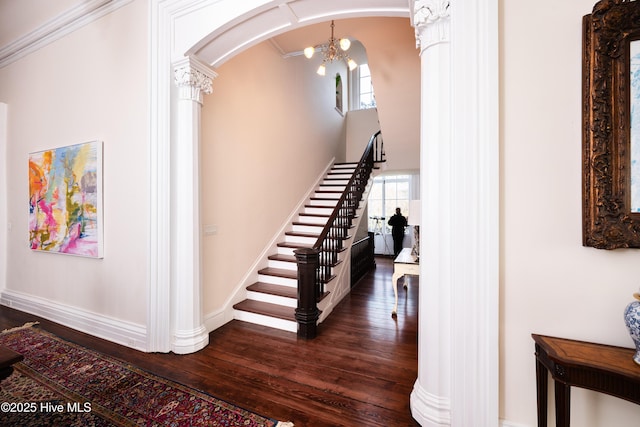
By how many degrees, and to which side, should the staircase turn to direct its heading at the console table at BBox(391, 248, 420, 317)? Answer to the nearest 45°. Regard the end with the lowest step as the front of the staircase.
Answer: approximately 135° to its left

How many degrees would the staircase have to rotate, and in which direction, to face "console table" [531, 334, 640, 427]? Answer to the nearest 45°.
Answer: approximately 90° to its left

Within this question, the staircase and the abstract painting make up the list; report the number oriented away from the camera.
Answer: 0

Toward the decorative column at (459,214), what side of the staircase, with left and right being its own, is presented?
left

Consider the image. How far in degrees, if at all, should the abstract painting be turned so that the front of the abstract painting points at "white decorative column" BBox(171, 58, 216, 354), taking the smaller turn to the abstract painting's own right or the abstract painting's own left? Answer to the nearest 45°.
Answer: approximately 90° to the abstract painting's own left

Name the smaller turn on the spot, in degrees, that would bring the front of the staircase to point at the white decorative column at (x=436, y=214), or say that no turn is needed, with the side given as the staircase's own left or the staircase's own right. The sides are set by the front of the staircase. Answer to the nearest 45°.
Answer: approximately 90° to the staircase's own left

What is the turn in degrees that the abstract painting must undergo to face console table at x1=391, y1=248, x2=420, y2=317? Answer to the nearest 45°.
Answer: approximately 90° to its left

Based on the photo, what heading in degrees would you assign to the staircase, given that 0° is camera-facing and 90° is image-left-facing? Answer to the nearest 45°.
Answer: approximately 45°
